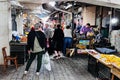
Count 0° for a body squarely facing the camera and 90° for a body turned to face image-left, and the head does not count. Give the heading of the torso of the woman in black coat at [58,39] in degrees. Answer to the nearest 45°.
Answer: approximately 180°

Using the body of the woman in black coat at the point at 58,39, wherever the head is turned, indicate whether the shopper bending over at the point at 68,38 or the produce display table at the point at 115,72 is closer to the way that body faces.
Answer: the shopper bending over

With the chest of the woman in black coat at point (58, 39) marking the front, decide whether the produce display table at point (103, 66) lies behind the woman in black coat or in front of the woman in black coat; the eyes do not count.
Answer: behind

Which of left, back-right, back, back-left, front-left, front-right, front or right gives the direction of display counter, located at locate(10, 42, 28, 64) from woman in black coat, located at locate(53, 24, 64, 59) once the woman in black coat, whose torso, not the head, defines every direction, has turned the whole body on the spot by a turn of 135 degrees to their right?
right

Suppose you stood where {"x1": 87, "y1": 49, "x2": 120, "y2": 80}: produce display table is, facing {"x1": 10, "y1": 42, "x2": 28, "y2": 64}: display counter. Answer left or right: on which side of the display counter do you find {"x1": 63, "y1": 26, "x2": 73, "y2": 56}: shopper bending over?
right

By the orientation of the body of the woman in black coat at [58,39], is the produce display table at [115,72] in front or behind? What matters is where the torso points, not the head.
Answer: behind
